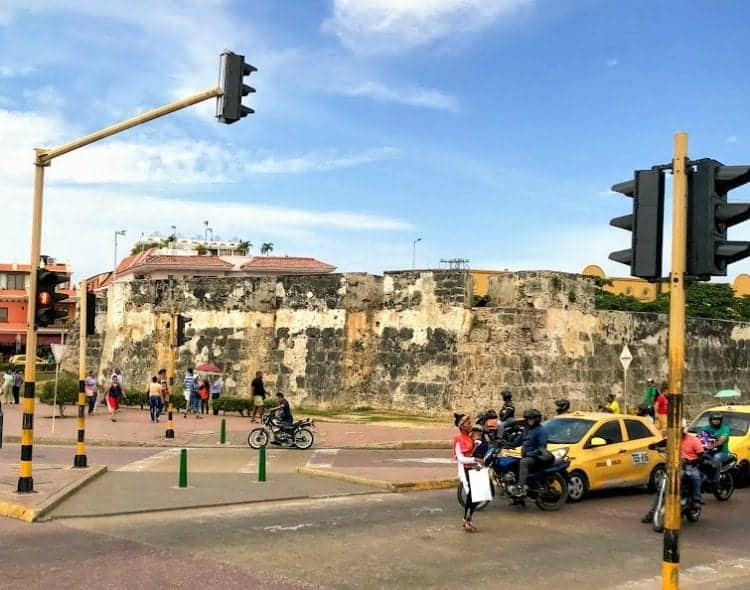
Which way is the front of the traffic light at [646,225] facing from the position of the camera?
facing to the left of the viewer

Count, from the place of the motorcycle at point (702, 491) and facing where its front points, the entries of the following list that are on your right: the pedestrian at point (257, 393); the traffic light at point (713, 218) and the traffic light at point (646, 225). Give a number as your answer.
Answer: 1

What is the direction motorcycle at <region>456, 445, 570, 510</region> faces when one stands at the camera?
facing to the left of the viewer

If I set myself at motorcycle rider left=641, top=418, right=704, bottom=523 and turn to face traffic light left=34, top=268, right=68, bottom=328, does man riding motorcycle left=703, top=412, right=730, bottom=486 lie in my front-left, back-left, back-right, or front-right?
back-right

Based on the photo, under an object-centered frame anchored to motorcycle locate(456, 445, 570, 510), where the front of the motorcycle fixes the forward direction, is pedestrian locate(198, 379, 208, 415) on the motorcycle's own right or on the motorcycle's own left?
on the motorcycle's own right
